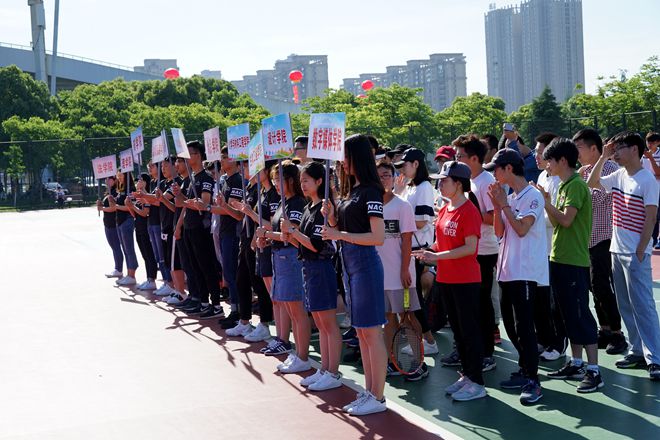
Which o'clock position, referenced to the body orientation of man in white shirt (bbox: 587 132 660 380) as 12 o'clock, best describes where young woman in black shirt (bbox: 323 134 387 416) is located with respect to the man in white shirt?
The young woman in black shirt is roughly at 12 o'clock from the man in white shirt.

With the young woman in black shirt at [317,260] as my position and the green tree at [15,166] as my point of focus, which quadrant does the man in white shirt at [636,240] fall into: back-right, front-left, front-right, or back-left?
back-right

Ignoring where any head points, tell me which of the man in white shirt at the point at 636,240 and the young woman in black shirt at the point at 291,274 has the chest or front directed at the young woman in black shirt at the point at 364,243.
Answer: the man in white shirt

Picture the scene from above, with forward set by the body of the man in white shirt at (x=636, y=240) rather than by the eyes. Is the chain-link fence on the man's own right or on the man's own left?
on the man's own right

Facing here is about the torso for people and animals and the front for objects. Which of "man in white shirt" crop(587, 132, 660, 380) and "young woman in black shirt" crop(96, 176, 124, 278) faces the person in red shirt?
the man in white shirt

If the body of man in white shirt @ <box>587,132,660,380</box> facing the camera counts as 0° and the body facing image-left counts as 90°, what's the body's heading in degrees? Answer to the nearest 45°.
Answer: approximately 45°

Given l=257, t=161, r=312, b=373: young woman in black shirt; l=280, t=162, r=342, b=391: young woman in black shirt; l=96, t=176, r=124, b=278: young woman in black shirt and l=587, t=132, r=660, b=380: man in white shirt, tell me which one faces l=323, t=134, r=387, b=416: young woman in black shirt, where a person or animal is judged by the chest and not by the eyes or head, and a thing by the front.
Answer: the man in white shirt
